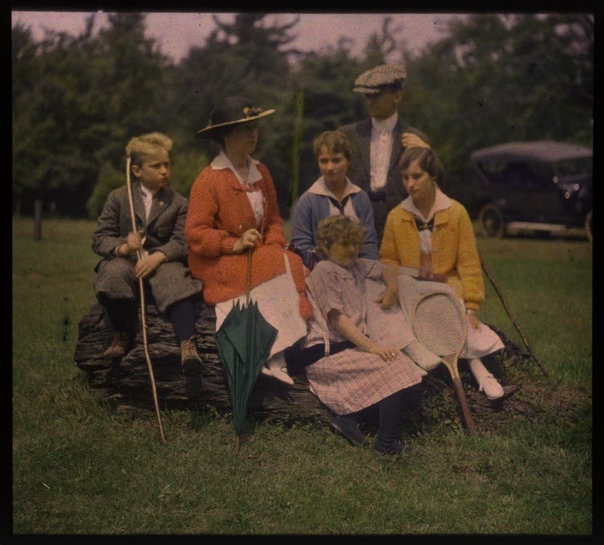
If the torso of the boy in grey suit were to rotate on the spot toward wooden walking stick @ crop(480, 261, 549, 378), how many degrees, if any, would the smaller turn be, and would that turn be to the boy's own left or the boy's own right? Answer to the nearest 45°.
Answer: approximately 90° to the boy's own left

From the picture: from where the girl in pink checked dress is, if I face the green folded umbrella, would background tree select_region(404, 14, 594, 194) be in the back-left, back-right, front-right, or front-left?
back-right

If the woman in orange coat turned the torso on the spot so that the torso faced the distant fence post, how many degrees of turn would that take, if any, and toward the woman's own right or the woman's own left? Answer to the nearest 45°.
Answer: approximately 180°

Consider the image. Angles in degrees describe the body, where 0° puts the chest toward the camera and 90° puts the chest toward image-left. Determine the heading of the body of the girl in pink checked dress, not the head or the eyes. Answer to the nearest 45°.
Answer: approximately 315°

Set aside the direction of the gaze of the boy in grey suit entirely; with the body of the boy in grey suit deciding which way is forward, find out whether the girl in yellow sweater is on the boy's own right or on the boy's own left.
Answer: on the boy's own left

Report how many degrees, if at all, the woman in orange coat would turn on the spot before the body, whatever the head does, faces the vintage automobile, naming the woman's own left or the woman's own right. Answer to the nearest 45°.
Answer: approximately 90° to the woman's own left

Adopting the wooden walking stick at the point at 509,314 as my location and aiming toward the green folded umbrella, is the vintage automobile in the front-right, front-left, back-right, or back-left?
back-right

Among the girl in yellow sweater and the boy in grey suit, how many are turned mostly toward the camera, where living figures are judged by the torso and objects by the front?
2

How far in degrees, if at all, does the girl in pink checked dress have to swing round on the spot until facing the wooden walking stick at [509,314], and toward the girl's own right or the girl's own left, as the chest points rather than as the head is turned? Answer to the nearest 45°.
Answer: approximately 90° to the girl's own left
